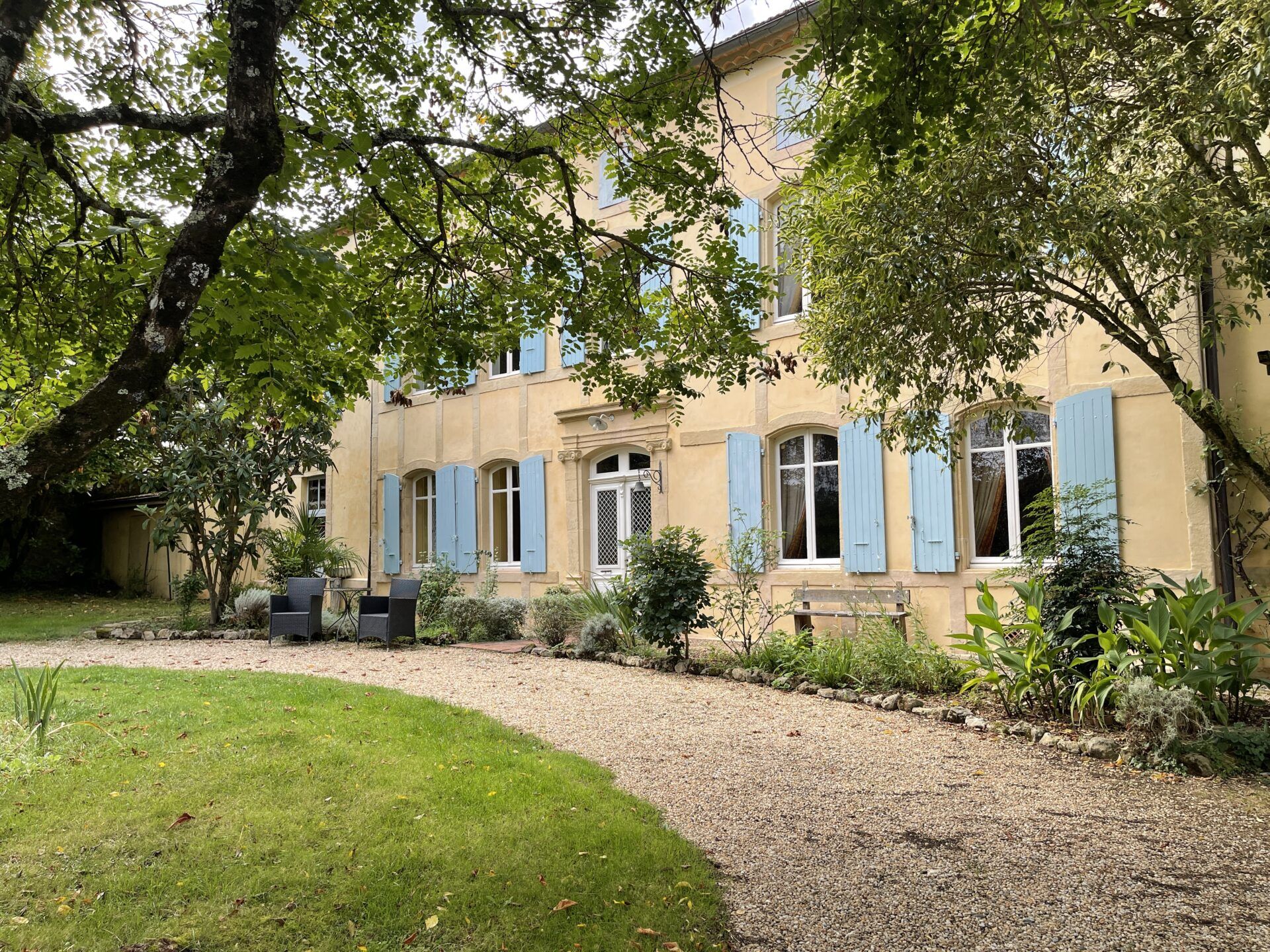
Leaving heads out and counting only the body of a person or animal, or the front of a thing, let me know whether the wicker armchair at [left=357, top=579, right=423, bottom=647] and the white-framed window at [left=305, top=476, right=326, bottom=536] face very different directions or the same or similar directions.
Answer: same or similar directions

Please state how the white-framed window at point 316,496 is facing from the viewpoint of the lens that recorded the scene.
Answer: facing the viewer and to the left of the viewer

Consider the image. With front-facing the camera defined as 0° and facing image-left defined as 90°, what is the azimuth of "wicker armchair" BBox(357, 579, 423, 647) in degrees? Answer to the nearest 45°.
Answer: approximately 45°

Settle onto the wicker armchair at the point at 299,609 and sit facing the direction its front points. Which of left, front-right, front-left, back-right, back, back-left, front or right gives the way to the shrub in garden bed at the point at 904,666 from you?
left

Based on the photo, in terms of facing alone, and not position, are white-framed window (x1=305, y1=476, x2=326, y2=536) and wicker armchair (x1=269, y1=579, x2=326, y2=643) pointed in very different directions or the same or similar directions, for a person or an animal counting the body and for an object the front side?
same or similar directions

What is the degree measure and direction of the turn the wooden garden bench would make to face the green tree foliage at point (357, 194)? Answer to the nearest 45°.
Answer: approximately 45° to its right

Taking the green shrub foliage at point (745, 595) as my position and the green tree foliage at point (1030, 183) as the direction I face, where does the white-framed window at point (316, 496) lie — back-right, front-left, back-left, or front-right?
back-right

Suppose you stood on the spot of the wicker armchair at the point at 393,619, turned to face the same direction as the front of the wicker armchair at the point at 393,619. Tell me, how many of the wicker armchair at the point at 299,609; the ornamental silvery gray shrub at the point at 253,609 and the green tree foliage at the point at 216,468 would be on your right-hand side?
3

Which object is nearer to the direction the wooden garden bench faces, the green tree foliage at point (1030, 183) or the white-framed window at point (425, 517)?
the green tree foliage

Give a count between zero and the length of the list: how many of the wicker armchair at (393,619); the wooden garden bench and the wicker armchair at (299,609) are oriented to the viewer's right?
0

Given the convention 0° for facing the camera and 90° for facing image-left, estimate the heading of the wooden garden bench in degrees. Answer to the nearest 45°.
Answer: approximately 0°

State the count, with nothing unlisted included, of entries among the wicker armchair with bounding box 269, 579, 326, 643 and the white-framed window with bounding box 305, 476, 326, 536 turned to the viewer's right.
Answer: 0

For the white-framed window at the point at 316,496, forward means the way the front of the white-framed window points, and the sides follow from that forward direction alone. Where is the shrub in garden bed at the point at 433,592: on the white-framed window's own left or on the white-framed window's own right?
on the white-framed window's own left

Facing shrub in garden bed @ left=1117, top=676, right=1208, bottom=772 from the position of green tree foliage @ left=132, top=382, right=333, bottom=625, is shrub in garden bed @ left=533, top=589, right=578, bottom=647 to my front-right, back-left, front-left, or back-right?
front-left

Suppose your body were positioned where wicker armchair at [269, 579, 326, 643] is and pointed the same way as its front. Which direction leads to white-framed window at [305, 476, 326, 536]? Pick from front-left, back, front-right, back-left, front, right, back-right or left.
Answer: back-right

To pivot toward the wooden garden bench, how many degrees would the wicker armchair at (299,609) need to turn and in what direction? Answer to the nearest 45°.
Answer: approximately 90° to its left

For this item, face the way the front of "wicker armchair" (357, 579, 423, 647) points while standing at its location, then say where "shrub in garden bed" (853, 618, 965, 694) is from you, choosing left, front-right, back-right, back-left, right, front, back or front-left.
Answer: left
